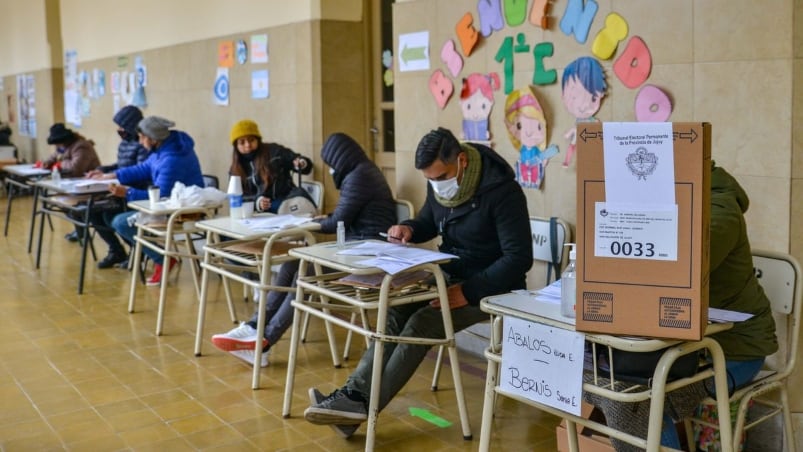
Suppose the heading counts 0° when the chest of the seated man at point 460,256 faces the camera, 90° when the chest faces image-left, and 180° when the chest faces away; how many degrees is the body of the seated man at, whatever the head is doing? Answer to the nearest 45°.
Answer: approximately 45°

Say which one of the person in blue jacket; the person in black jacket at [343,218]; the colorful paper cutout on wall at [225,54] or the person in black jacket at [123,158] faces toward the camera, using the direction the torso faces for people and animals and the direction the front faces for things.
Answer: the colorful paper cutout on wall

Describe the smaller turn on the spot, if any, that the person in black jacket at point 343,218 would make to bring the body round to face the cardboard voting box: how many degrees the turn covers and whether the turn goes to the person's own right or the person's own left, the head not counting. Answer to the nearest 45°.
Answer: approximately 90° to the person's own left

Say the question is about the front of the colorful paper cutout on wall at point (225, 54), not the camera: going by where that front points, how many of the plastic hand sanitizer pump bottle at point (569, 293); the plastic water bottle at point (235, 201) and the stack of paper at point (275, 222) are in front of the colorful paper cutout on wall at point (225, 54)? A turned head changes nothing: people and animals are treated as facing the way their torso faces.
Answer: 3

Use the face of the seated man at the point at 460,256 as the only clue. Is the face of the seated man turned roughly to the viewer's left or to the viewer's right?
to the viewer's left

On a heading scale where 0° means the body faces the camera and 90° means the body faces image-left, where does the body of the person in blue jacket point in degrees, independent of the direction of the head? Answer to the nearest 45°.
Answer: approximately 90°

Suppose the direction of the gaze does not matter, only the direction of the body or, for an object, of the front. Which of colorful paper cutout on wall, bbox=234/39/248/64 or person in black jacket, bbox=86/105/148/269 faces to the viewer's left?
the person in black jacket

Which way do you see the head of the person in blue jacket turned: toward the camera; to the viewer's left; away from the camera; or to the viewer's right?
to the viewer's left
